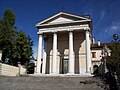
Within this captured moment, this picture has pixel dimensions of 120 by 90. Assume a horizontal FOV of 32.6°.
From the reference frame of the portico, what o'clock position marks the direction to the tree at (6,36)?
The tree is roughly at 3 o'clock from the portico.

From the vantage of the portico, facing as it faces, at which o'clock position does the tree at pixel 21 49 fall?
The tree is roughly at 3 o'clock from the portico.

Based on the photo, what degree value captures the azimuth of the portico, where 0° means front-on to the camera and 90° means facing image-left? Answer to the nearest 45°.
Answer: approximately 0°
